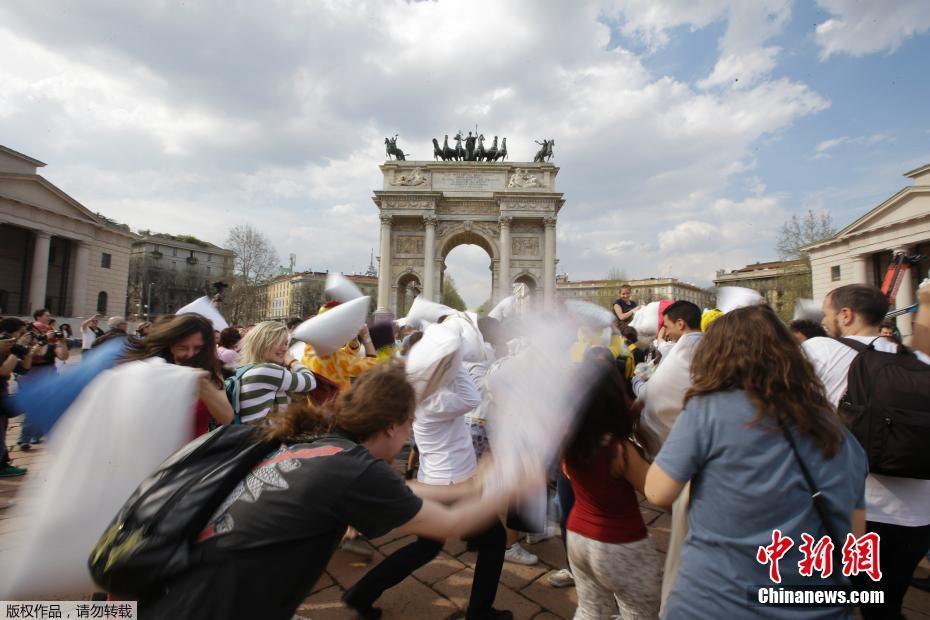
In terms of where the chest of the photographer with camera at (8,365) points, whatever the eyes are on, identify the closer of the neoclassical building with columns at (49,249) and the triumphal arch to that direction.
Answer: the triumphal arch

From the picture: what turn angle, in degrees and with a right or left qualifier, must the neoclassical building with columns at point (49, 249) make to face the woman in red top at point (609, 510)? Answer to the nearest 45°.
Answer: approximately 45° to its right

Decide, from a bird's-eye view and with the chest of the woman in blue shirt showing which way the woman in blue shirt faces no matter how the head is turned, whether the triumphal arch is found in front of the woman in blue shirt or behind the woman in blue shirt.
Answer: in front

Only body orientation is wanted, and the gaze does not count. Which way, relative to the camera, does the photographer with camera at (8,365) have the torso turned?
to the viewer's right

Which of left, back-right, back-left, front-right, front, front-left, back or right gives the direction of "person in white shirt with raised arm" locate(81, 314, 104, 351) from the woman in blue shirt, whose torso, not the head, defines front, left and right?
left

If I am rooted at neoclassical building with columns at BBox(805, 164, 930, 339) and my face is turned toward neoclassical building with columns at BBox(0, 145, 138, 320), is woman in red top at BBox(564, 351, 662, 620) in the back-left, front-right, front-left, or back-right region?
front-left

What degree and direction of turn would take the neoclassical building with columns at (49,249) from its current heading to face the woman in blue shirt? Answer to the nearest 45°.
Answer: approximately 45° to its right

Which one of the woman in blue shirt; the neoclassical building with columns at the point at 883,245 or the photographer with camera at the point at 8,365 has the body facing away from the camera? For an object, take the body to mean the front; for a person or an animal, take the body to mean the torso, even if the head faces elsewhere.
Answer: the woman in blue shirt

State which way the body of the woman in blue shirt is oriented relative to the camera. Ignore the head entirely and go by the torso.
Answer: away from the camera

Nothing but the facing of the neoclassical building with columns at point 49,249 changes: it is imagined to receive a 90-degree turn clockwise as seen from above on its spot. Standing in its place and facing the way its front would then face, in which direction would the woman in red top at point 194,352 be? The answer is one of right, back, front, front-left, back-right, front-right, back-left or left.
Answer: front-left

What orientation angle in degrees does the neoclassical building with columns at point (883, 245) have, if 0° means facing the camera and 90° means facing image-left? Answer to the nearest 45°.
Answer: approximately 45°

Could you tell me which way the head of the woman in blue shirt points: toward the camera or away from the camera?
away from the camera

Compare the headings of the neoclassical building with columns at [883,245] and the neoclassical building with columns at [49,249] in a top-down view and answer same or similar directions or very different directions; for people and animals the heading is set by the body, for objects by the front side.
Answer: very different directions

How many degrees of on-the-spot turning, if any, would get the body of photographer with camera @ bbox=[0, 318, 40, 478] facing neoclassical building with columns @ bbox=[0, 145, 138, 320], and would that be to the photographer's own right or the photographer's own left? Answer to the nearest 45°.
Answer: approximately 90° to the photographer's own left

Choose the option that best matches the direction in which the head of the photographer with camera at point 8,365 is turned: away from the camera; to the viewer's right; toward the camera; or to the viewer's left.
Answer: to the viewer's right

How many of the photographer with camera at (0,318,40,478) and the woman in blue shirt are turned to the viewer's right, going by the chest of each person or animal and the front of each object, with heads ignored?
1

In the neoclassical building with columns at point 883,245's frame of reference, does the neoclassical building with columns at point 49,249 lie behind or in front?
in front
